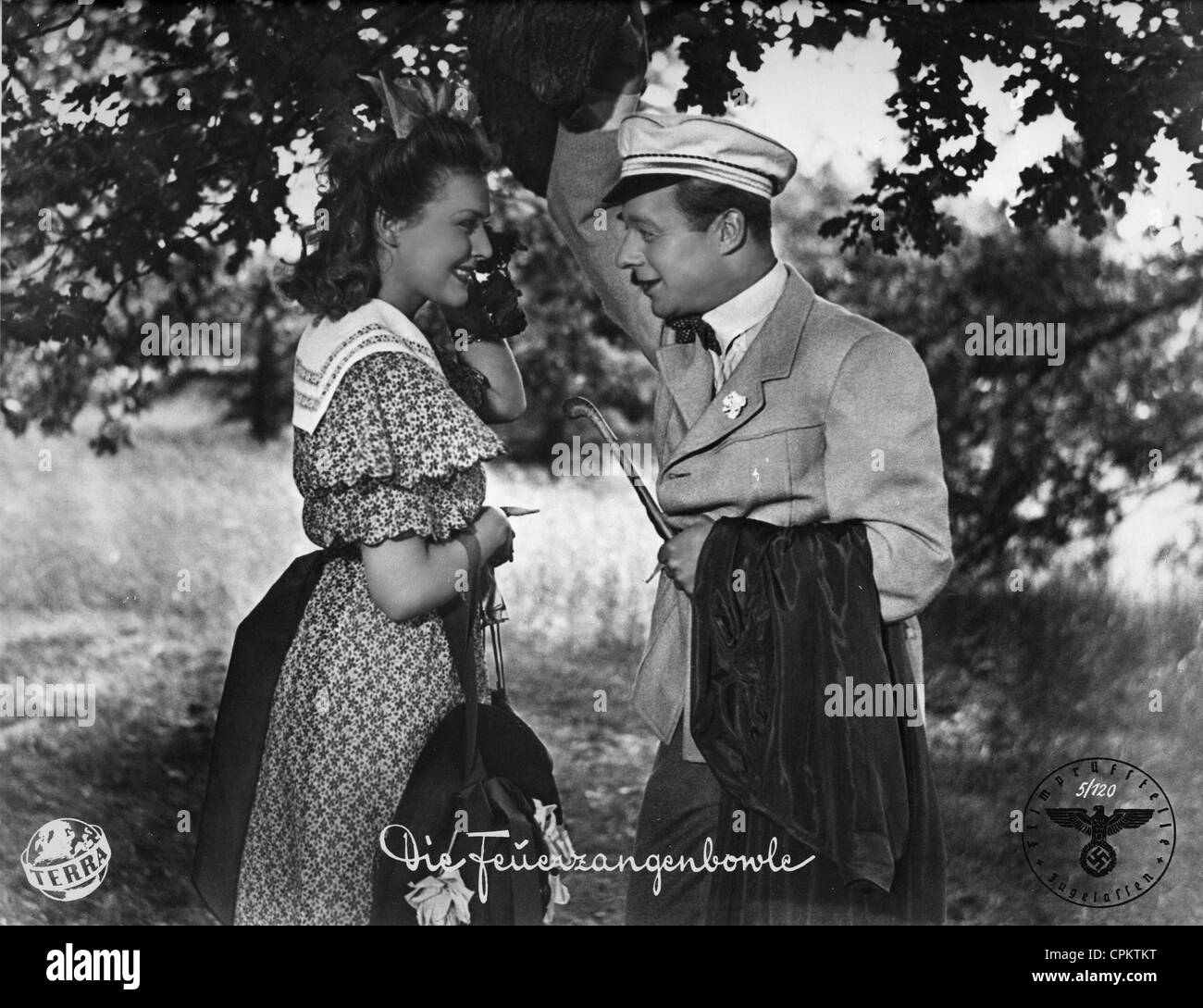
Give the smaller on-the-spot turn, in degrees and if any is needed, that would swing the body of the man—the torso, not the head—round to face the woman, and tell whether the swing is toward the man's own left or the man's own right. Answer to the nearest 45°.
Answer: approximately 45° to the man's own right

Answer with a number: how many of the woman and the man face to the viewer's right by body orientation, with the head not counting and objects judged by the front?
1

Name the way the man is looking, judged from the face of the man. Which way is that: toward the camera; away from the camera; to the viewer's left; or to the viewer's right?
to the viewer's left

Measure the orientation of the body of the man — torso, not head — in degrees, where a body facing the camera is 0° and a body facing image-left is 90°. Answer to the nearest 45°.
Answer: approximately 45°

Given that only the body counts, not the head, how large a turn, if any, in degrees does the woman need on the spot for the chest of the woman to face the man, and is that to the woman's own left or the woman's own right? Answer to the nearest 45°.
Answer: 0° — they already face them

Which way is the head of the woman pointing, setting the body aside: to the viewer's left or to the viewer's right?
to the viewer's right

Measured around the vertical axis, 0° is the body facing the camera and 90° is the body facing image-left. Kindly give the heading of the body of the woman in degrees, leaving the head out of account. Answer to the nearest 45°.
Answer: approximately 270°
